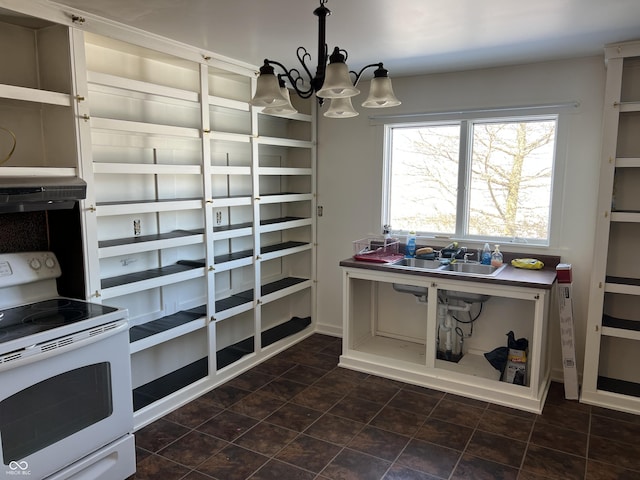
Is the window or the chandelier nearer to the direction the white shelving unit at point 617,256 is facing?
the chandelier

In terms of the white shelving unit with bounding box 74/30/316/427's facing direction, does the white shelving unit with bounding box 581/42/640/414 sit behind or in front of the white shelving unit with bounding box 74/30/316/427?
in front

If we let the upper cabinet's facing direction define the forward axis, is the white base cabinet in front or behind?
in front

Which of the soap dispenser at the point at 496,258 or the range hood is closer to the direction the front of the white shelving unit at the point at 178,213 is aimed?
the soap dispenser

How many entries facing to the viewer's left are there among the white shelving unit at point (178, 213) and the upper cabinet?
0

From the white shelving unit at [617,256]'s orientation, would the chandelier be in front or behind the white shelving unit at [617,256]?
in front

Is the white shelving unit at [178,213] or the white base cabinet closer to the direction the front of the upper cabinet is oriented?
the white base cabinet

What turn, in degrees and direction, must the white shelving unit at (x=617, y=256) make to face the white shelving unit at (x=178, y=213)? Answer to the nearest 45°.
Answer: approximately 45° to its right

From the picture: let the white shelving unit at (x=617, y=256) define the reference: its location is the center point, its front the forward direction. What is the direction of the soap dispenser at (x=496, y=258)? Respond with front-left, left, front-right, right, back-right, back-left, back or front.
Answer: right

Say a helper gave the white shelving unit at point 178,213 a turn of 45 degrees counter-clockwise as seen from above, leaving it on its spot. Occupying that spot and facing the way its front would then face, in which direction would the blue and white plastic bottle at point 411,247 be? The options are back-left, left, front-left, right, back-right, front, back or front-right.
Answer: front

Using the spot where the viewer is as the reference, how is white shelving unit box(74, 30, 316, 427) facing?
facing the viewer and to the right of the viewer
